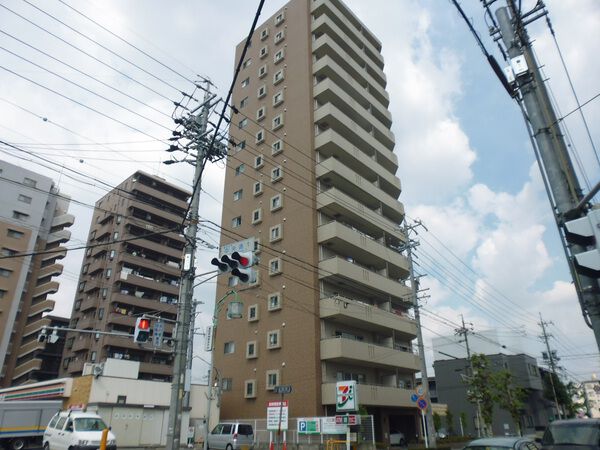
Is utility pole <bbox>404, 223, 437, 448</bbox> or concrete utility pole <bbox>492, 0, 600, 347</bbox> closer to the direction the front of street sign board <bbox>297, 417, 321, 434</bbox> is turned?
the concrete utility pole

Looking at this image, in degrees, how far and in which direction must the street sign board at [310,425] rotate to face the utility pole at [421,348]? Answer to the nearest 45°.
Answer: approximately 90° to its left

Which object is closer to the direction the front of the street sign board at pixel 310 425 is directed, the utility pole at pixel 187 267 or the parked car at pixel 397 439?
the utility pole

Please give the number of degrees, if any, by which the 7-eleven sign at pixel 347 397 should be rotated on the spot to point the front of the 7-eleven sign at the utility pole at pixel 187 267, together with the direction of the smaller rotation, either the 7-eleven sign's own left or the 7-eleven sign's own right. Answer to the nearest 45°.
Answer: approximately 45° to the 7-eleven sign's own right

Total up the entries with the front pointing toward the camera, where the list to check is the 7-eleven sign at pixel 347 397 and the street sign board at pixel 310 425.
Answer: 2

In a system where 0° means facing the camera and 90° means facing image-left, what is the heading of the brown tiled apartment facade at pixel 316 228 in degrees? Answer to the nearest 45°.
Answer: approximately 45°

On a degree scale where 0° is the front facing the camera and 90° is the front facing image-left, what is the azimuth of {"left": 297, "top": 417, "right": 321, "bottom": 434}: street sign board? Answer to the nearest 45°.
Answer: approximately 0°

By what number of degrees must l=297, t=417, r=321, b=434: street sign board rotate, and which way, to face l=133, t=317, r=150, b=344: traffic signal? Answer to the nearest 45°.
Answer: approximately 45° to its right

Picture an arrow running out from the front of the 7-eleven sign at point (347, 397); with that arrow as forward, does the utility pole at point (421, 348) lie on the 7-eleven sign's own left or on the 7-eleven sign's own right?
on the 7-eleven sign's own left

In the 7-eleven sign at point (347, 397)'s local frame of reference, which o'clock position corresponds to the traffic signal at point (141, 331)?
The traffic signal is roughly at 1 o'clock from the 7-eleven sign.
